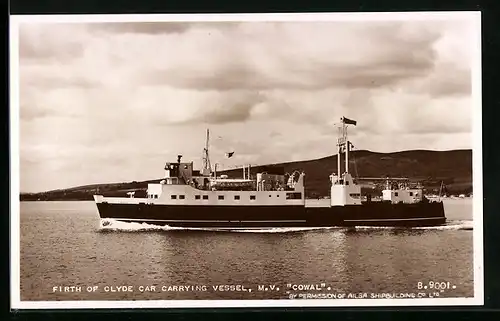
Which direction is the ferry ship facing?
to the viewer's left
